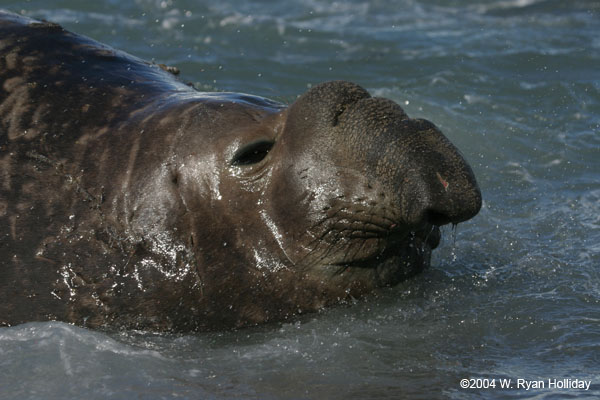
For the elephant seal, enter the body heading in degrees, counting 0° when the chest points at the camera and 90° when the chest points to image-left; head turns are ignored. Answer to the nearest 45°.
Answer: approximately 270°
